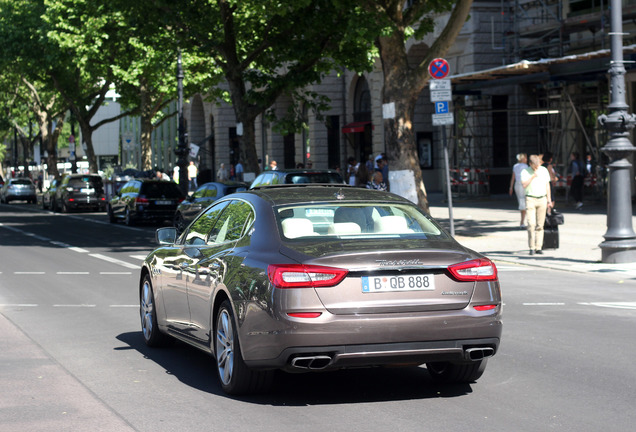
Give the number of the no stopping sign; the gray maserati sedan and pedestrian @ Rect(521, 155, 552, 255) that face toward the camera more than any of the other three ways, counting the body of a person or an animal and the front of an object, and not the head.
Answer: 2

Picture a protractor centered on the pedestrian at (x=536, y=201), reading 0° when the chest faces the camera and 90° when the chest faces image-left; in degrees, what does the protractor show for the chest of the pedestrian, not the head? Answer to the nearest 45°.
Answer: approximately 0°

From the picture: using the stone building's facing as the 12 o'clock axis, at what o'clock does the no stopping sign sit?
The no stopping sign is roughly at 11 o'clock from the stone building.

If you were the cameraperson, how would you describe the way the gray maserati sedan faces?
facing away from the viewer and to the left of the viewer

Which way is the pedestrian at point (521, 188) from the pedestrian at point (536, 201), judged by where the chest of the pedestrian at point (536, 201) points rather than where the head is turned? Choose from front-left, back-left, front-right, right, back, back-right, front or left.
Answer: back

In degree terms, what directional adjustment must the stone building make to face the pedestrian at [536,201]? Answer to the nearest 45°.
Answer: approximately 45° to its left

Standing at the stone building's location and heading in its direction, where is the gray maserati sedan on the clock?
The gray maserati sedan is roughly at 11 o'clock from the stone building.

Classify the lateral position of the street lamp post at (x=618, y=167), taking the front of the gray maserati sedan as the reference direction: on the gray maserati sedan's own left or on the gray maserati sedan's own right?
on the gray maserati sedan's own right
